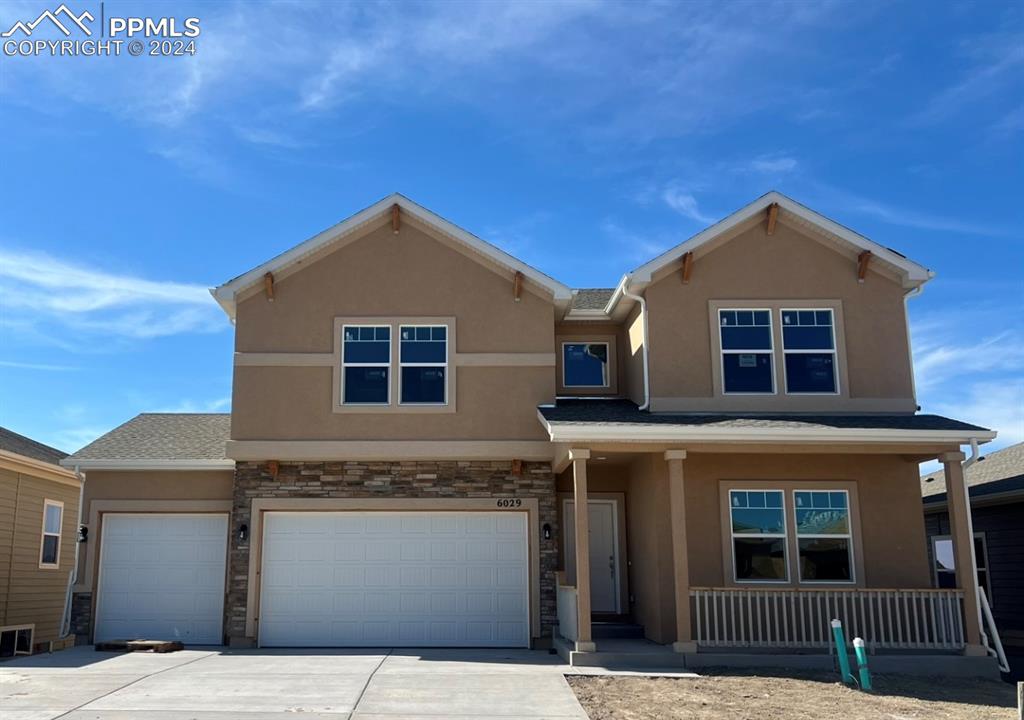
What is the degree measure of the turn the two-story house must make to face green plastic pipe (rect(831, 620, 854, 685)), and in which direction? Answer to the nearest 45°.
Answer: approximately 45° to its left

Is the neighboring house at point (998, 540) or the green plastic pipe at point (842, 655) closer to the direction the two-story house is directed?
the green plastic pipe

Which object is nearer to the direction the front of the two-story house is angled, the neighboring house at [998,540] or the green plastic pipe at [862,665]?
the green plastic pipe

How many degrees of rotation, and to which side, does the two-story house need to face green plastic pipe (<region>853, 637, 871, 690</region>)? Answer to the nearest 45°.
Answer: approximately 45° to its left

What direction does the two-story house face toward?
toward the camera

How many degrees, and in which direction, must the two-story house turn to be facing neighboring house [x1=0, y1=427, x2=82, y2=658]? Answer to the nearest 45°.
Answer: approximately 90° to its right

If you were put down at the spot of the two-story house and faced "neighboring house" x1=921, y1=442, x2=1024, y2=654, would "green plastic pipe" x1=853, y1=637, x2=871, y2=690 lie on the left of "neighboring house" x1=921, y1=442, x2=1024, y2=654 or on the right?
right

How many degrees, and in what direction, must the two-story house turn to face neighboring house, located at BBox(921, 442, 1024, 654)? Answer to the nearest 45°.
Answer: approximately 90° to its left
